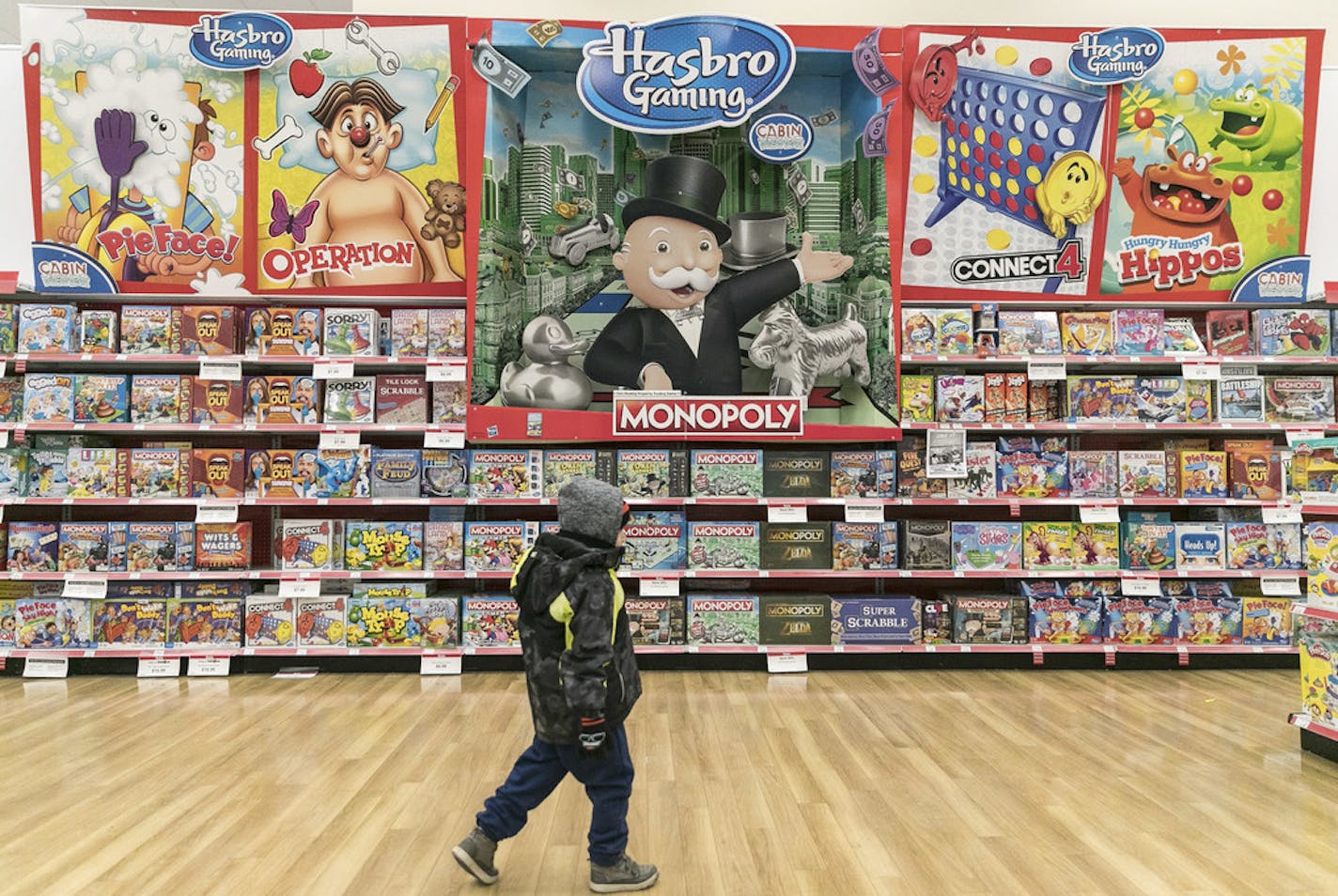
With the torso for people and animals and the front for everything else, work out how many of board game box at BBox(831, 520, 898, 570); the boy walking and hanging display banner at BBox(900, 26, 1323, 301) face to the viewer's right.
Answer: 1

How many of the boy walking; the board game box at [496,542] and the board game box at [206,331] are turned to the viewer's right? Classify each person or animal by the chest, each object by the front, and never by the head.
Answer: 1

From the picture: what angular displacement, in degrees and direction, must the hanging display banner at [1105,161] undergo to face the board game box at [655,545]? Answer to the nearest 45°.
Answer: approximately 45° to its right

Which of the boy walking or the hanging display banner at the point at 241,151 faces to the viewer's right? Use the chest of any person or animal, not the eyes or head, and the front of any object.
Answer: the boy walking

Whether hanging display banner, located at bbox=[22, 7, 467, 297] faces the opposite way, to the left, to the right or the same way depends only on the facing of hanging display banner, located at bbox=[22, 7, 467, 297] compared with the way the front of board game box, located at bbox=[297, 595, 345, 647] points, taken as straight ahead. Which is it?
the same way

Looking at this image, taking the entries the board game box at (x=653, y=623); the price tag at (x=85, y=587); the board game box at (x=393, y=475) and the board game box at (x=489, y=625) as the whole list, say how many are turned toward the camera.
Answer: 4

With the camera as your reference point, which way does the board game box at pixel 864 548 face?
facing the viewer

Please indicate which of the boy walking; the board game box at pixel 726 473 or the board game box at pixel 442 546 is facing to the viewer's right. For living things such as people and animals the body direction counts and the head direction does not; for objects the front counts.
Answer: the boy walking

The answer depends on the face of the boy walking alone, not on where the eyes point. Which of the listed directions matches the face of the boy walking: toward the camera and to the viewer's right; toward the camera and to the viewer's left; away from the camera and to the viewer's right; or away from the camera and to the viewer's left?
away from the camera and to the viewer's right

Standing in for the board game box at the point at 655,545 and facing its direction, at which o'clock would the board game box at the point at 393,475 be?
the board game box at the point at 393,475 is roughly at 3 o'clock from the board game box at the point at 655,545.

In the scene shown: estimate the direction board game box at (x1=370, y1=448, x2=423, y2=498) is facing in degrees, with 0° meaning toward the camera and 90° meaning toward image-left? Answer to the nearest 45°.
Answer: approximately 0°

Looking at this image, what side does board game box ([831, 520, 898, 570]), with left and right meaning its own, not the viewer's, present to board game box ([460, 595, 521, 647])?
right

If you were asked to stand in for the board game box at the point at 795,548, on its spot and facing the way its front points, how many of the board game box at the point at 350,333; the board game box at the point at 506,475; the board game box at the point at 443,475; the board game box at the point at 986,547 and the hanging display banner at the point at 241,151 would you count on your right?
4

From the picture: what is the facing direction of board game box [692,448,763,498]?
toward the camera

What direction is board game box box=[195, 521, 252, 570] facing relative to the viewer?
toward the camera

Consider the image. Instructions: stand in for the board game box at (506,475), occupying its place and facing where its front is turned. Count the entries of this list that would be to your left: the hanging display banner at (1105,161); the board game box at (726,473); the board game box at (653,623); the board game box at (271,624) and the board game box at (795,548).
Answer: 4

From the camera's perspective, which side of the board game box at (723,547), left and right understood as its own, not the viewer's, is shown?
front
